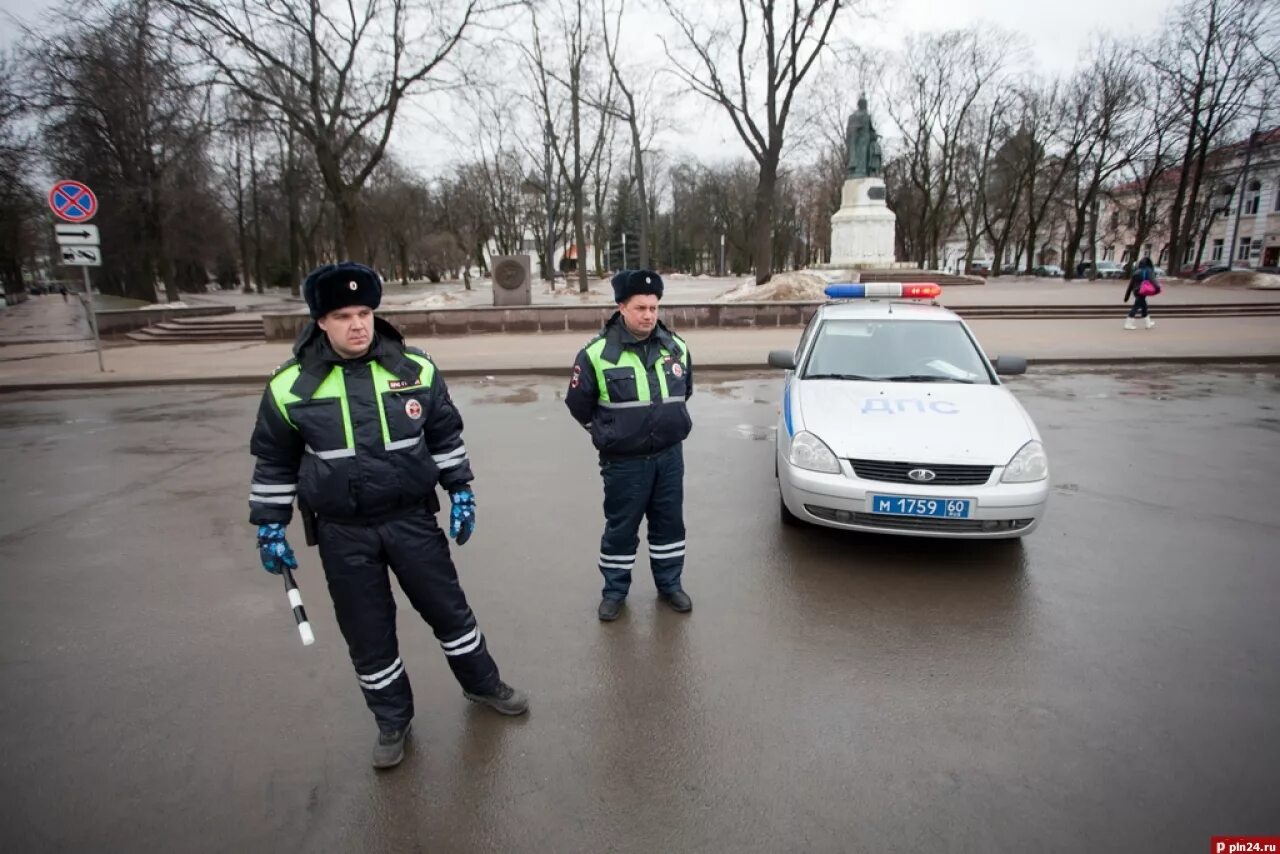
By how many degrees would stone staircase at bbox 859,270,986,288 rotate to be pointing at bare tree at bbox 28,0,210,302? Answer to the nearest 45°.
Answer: approximately 45° to its right

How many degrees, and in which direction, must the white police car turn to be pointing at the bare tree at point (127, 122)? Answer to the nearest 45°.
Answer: approximately 135° to its right

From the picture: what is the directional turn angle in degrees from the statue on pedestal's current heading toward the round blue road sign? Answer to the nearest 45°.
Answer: approximately 45° to its right

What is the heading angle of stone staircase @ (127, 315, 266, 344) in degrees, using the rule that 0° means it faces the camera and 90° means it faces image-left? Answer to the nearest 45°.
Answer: approximately 0°

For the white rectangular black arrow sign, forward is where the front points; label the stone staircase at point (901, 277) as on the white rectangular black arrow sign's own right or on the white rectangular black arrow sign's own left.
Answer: on the white rectangular black arrow sign's own left
